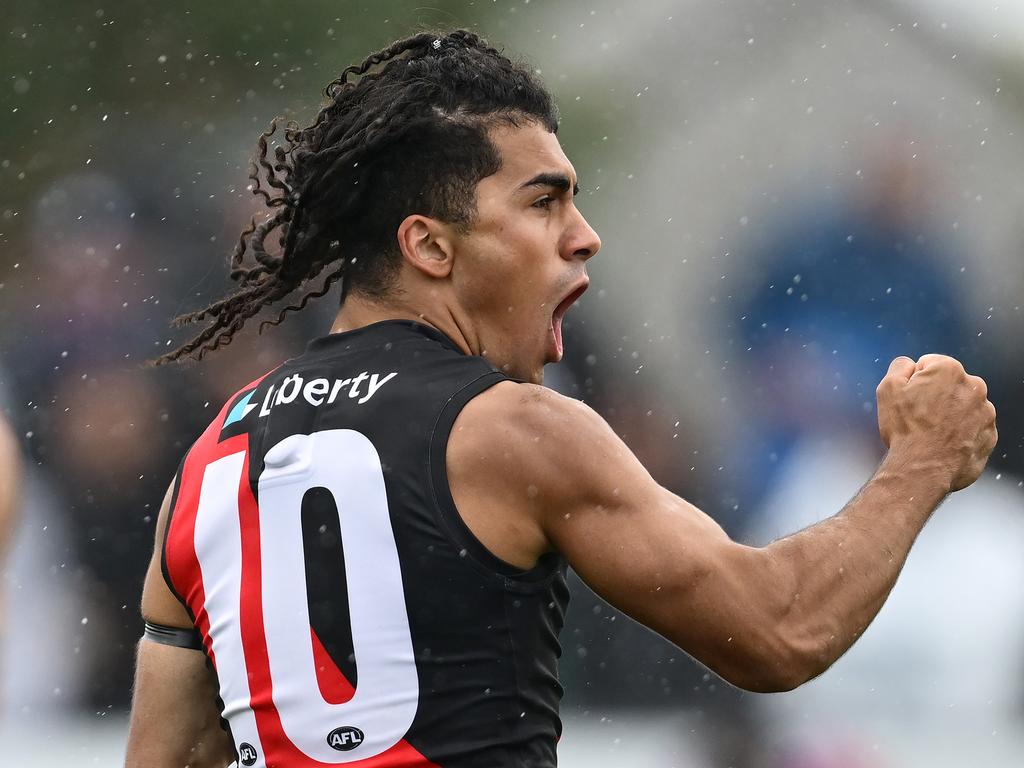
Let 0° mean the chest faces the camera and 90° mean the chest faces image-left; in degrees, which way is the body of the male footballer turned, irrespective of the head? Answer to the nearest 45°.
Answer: approximately 225°

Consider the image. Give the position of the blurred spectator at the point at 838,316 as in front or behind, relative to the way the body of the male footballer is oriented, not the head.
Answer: in front

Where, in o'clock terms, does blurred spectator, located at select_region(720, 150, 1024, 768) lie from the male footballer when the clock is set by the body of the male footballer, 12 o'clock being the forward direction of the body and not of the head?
The blurred spectator is roughly at 11 o'clock from the male footballer.
